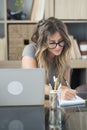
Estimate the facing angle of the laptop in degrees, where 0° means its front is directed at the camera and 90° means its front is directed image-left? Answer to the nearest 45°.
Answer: approximately 180°

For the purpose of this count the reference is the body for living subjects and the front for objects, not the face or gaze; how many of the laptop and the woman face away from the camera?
1

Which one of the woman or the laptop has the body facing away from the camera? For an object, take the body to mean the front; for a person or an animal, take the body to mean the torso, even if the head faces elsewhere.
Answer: the laptop
